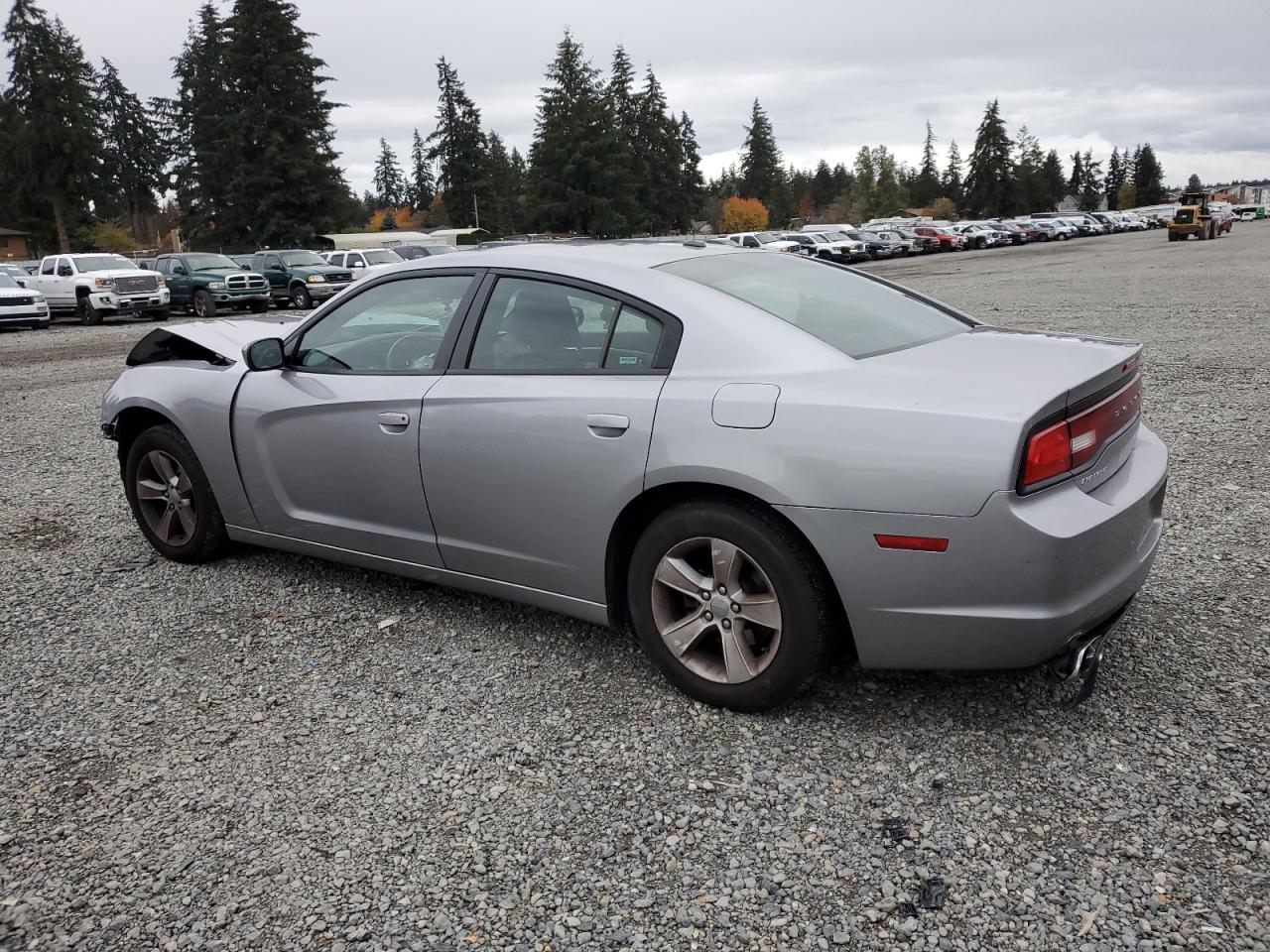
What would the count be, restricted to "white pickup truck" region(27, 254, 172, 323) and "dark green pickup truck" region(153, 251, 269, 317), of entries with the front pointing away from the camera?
0

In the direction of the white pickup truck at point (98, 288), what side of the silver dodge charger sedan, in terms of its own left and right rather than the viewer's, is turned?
front

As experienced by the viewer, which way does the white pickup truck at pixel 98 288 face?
facing the viewer and to the right of the viewer

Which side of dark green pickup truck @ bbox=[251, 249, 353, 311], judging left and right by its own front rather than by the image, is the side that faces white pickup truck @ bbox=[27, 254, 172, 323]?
right

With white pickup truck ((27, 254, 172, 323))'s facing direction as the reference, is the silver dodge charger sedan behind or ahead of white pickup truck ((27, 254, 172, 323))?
ahead

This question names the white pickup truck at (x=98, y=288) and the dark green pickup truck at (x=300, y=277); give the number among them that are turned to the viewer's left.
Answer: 0

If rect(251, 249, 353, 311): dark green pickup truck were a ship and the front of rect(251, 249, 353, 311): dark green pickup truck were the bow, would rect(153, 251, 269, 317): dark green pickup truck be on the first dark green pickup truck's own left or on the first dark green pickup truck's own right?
on the first dark green pickup truck's own right

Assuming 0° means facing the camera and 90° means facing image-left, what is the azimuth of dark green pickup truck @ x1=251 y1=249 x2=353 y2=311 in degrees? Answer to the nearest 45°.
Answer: approximately 315°

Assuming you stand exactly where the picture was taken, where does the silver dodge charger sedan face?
facing away from the viewer and to the left of the viewer

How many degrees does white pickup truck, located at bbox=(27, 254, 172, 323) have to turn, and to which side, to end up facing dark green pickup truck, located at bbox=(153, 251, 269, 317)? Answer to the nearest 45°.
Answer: approximately 45° to its left

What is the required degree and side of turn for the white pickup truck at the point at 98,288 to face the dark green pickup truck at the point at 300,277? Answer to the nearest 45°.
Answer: approximately 45° to its left

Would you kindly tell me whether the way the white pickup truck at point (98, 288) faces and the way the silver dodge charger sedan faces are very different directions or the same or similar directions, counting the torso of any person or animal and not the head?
very different directions
